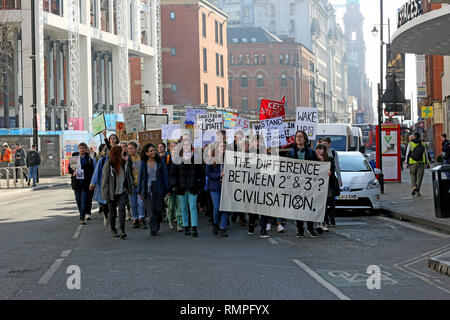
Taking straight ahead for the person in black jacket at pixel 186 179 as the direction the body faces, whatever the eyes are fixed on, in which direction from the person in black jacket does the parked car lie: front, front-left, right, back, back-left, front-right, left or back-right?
back-left

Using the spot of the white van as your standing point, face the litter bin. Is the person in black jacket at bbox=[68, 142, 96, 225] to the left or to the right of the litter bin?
right

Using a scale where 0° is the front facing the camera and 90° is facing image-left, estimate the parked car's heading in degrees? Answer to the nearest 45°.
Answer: approximately 0°

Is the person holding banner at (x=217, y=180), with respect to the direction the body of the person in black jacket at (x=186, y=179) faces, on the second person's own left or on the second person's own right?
on the second person's own left

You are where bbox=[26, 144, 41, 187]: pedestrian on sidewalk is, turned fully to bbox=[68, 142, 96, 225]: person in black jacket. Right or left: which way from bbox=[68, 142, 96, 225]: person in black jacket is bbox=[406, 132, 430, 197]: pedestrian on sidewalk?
left

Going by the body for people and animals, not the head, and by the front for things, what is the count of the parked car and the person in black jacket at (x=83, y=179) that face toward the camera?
2

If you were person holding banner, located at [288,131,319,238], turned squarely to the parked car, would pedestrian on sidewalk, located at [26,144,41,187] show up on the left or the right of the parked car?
left

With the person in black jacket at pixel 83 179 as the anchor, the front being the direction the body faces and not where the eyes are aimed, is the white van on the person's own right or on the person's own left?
on the person's own left

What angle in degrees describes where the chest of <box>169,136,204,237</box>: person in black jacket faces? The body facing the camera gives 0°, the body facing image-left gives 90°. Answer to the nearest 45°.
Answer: approximately 0°

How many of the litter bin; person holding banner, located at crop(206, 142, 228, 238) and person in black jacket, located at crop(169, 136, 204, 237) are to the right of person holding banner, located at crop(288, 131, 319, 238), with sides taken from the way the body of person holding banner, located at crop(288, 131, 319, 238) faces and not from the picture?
2
